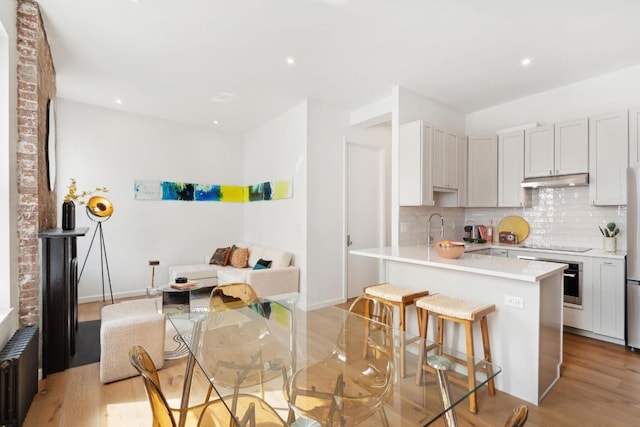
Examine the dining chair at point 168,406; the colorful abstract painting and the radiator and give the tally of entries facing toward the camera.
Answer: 1

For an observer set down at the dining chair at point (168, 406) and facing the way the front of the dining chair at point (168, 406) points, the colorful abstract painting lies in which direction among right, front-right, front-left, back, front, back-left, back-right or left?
left

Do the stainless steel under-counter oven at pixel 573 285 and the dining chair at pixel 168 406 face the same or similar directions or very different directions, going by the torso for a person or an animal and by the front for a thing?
very different directions

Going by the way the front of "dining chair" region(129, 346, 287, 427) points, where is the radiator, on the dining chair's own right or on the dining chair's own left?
on the dining chair's own left

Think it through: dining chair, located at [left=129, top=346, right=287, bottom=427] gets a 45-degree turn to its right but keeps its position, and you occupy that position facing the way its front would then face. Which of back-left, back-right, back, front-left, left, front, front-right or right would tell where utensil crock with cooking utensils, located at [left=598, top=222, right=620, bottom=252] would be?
front-left

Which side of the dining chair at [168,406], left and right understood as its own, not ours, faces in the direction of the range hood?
front

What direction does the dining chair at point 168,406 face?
to the viewer's right

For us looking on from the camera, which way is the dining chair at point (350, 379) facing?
facing the viewer and to the left of the viewer

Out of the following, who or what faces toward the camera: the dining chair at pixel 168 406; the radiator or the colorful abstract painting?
the colorful abstract painting

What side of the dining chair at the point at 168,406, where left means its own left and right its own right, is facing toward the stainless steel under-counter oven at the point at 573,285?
front

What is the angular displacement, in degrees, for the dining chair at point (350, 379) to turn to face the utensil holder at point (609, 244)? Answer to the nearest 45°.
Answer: approximately 180°

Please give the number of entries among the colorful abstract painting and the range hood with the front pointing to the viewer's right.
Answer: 0

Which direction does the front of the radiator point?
to the viewer's right

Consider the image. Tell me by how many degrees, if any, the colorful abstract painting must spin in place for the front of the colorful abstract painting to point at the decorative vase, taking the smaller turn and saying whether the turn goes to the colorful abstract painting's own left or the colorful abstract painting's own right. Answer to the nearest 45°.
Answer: approximately 45° to the colorful abstract painting's own right

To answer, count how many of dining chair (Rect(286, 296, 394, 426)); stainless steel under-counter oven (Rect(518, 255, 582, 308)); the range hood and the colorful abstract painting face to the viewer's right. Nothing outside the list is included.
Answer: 0

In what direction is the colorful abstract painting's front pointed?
toward the camera
